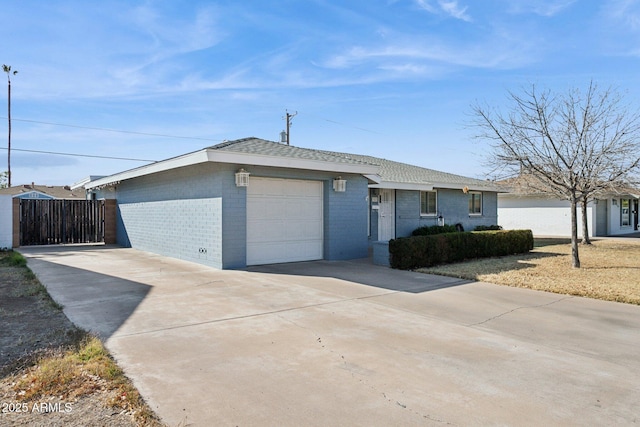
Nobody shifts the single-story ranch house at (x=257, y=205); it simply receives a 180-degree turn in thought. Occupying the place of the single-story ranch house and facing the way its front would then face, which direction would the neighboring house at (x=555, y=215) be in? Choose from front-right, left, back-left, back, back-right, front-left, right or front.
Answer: right

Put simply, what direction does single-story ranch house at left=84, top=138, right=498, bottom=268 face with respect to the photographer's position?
facing the viewer and to the right of the viewer

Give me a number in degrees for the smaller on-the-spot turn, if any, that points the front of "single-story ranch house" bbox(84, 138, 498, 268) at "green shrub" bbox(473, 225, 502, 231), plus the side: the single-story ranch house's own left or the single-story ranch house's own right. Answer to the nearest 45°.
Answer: approximately 90° to the single-story ranch house's own left

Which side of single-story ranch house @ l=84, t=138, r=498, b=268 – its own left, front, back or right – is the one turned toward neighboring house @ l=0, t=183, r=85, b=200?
back

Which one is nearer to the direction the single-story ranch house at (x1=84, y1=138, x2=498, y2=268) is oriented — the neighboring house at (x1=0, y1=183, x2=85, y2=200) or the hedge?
the hedge

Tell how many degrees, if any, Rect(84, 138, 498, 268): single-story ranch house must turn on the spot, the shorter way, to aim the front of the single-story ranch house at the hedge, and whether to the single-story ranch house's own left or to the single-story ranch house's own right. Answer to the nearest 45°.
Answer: approximately 45° to the single-story ranch house's own left

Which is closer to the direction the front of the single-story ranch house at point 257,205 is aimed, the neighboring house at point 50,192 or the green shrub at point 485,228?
the green shrub

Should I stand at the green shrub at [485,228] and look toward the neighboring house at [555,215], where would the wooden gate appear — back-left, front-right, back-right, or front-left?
back-left
